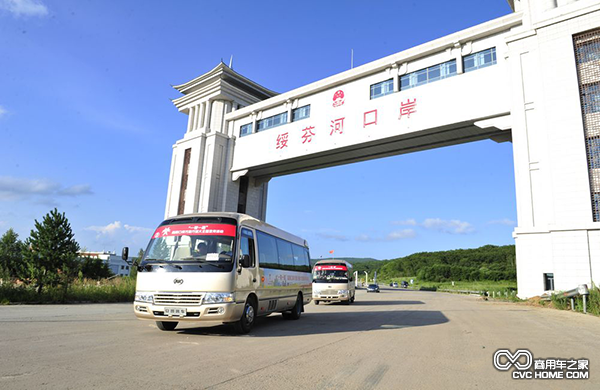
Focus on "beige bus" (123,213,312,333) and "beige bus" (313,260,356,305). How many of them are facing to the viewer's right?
0

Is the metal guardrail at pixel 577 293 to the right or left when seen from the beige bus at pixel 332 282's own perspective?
on its left

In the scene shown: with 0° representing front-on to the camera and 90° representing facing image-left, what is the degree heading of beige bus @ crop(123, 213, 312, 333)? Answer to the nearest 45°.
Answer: approximately 45°

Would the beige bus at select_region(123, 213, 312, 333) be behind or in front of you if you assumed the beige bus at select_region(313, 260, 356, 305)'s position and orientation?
in front

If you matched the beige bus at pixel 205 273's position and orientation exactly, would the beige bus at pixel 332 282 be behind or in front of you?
behind

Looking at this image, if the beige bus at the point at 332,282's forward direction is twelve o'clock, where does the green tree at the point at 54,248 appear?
The green tree is roughly at 3 o'clock from the beige bus.

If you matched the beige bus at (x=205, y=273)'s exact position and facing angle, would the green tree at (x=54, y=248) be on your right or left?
on your right

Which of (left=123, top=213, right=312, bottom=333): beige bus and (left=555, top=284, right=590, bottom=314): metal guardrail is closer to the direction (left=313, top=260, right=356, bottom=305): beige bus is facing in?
the beige bus

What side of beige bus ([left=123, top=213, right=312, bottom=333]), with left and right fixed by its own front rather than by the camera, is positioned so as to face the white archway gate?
back
